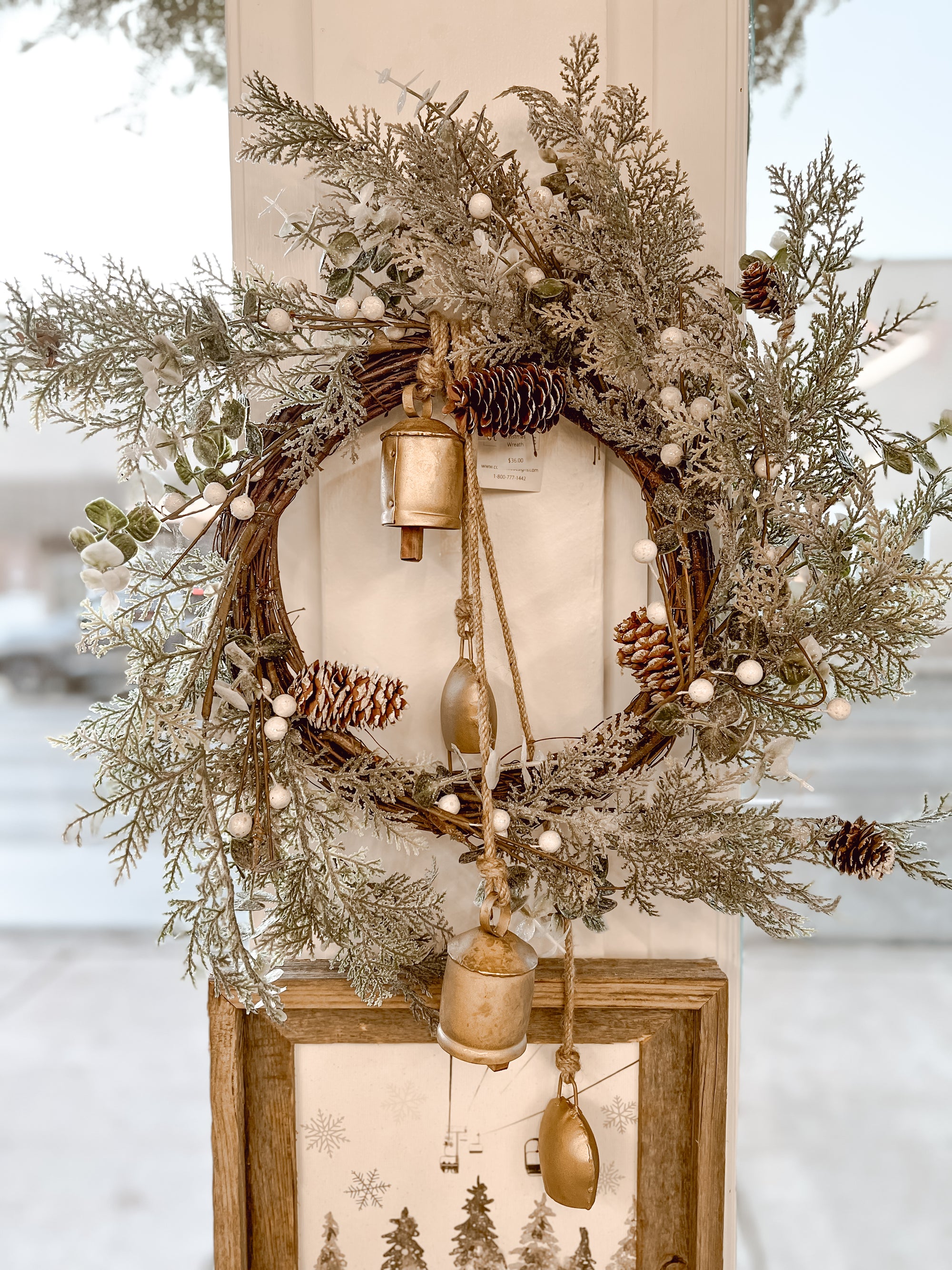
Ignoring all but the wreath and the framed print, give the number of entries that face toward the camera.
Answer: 2

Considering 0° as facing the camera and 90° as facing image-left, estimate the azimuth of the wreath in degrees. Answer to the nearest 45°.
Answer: approximately 0°
